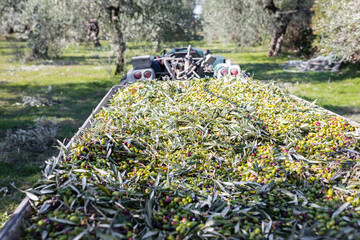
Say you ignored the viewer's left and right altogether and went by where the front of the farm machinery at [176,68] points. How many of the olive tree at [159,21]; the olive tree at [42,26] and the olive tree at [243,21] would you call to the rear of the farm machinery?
0

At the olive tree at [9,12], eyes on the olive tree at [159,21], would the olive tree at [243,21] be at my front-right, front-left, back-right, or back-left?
front-left

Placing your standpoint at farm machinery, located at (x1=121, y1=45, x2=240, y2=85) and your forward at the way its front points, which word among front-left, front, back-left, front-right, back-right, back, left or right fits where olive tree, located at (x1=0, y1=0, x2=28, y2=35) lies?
front-left

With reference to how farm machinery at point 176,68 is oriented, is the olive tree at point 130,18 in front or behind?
in front

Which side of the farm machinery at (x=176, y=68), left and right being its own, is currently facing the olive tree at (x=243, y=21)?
front

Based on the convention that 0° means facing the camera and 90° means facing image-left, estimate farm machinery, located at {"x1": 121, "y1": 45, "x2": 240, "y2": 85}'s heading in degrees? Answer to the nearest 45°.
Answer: approximately 180°

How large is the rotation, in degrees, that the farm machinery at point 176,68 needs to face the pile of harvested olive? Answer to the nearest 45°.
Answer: approximately 180°

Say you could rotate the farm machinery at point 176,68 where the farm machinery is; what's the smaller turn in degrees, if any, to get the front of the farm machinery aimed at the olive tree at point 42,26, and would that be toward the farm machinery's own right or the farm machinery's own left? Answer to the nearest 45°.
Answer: approximately 45° to the farm machinery's own left

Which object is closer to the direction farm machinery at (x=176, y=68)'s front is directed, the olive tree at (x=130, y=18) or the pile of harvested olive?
the olive tree

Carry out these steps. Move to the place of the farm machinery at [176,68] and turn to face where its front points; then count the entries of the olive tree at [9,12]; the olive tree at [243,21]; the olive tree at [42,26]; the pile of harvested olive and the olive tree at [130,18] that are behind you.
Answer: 1

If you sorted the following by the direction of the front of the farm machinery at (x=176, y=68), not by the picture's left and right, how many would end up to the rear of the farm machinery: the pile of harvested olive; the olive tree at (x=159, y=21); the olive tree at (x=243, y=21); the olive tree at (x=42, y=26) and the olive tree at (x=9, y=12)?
1

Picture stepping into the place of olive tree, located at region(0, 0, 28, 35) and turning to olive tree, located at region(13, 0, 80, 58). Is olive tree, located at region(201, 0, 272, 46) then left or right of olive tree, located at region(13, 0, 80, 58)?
left

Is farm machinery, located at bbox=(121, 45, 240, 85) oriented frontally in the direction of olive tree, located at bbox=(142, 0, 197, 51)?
yes

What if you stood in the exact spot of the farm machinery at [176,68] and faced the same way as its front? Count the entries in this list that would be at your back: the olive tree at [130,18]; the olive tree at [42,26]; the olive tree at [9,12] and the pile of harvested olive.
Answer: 1

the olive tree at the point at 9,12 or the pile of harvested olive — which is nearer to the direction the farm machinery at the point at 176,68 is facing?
the olive tree

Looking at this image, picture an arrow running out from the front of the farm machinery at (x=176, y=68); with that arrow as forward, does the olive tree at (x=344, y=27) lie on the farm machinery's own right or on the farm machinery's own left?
on the farm machinery's own right
